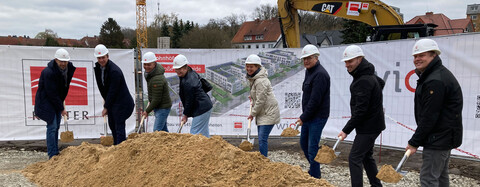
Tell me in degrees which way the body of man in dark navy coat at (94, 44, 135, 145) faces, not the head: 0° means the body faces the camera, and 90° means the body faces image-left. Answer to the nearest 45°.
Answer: approximately 45°

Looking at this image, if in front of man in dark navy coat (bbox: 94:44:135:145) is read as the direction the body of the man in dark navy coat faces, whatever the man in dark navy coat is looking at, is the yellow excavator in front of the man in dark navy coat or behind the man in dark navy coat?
behind

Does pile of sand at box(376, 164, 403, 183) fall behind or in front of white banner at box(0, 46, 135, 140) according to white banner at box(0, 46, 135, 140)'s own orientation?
in front

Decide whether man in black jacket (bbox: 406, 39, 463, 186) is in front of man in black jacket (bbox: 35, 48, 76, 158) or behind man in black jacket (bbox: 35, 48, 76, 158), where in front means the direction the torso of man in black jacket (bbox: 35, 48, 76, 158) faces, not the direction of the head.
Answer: in front

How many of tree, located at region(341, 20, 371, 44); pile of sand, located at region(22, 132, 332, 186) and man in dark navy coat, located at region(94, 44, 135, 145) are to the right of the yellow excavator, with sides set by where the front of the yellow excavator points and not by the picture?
1

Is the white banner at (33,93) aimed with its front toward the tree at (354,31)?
no

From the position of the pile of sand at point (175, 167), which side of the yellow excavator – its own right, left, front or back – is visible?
left

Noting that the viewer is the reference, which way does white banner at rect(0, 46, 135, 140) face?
facing the viewer

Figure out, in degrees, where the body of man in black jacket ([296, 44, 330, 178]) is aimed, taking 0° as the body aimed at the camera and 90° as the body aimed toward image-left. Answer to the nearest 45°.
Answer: approximately 45°

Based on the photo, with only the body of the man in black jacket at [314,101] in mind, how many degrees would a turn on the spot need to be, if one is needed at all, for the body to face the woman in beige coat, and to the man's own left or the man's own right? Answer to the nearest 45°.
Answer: approximately 90° to the man's own right

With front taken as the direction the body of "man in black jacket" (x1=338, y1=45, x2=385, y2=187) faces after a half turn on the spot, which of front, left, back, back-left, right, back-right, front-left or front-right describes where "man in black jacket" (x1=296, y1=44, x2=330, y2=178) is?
back-left
